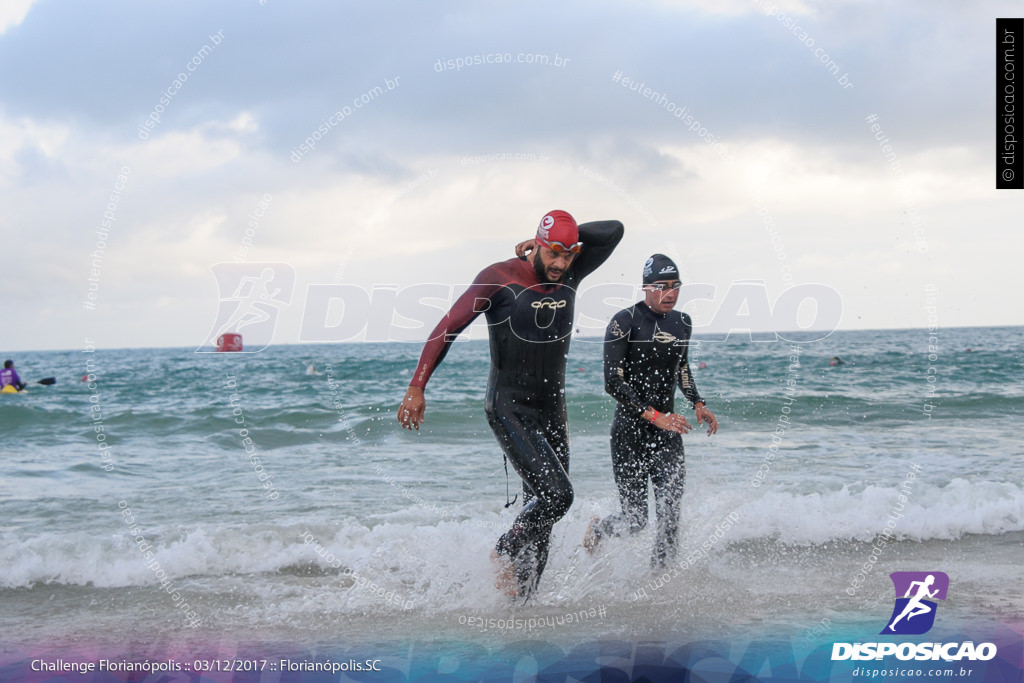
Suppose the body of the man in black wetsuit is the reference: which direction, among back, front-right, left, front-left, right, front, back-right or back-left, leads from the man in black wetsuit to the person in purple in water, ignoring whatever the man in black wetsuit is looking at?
back

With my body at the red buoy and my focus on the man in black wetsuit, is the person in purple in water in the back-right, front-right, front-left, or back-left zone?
front-right

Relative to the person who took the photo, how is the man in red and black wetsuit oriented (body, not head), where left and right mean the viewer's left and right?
facing the viewer and to the right of the viewer

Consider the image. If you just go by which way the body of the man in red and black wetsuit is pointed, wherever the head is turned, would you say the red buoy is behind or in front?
behind

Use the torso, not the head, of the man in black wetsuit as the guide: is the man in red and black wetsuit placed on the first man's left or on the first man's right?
on the first man's right

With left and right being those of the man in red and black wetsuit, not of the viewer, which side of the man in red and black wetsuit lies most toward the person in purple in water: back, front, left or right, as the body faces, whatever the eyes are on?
back

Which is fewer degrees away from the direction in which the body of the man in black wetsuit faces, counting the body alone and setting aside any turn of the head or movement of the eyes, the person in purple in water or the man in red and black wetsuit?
the man in red and black wetsuit

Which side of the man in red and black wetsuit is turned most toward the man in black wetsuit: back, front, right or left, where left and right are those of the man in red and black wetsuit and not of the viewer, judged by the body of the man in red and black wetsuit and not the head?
left

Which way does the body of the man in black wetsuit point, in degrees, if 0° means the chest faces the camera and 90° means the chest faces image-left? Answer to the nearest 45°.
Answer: approximately 315°

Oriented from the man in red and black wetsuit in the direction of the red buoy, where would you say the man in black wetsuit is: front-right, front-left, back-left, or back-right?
front-right

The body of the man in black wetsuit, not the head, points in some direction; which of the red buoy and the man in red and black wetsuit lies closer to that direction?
the man in red and black wetsuit
